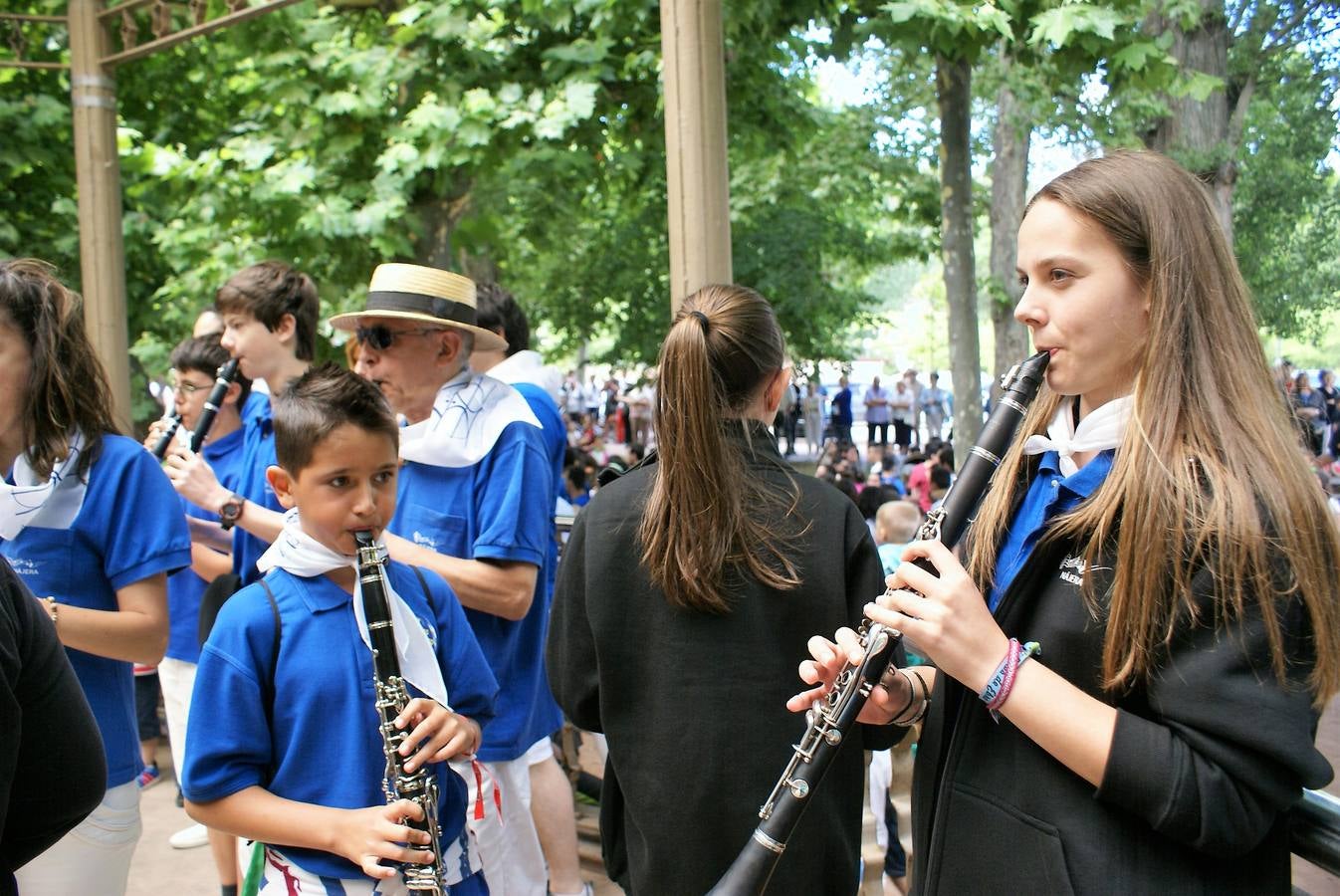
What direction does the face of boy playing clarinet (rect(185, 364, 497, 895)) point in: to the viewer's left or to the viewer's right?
to the viewer's right

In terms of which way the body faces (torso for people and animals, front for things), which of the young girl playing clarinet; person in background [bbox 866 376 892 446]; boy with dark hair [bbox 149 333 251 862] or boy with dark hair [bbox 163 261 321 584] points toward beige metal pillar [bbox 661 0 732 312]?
the person in background

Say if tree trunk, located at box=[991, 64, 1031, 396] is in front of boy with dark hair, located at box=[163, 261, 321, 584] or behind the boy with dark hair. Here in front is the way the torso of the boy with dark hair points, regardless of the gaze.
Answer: behind

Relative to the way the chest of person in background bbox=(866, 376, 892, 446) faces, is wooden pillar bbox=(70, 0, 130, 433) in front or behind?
in front

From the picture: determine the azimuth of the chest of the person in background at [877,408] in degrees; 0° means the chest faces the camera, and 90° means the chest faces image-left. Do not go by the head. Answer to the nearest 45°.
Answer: approximately 0°

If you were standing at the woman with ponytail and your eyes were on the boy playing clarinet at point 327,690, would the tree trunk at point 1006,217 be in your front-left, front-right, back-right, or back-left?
back-right

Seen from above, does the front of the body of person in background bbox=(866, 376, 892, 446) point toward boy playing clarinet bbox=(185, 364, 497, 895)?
yes

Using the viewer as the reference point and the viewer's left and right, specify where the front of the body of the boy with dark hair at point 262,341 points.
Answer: facing to the left of the viewer

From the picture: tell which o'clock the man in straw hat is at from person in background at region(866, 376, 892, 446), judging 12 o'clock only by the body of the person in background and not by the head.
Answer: The man in straw hat is roughly at 12 o'clock from the person in background.

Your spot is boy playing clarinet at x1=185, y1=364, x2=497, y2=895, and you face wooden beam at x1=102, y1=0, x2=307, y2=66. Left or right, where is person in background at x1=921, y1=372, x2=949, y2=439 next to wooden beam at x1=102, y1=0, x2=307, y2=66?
right
